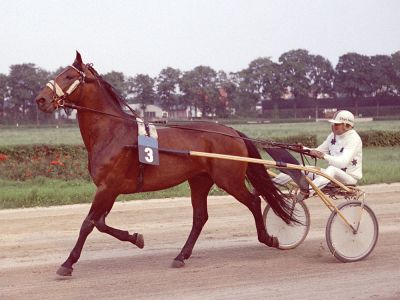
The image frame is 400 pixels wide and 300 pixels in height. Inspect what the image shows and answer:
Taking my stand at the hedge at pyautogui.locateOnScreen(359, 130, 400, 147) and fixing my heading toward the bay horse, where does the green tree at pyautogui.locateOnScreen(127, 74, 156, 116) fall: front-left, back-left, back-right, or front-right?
back-right

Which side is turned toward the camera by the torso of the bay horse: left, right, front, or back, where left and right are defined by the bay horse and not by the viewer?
left

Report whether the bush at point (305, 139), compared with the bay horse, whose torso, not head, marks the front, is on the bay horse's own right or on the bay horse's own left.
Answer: on the bay horse's own right

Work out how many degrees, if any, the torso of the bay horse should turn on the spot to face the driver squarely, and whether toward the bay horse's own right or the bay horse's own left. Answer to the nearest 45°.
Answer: approximately 180°

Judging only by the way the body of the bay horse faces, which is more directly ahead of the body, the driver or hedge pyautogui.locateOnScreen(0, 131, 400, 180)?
the hedge

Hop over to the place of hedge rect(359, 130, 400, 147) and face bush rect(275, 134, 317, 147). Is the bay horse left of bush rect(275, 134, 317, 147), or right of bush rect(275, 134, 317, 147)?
left

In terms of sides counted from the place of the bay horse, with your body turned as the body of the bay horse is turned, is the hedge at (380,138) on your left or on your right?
on your right

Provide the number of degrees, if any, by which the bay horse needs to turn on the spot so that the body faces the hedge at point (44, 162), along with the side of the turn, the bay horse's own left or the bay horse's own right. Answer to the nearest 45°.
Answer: approximately 90° to the bay horse's own right
